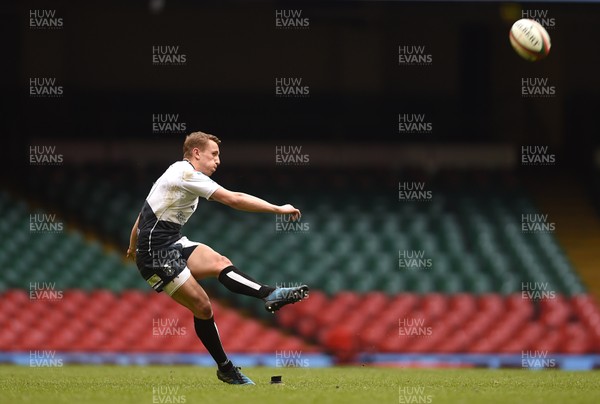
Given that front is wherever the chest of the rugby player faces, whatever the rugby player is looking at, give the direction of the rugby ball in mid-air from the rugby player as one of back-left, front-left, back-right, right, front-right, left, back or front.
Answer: front-left

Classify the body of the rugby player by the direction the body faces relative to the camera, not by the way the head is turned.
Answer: to the viewer's right

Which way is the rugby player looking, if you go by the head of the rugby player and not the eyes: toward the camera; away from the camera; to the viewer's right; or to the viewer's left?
to the viewer's right
